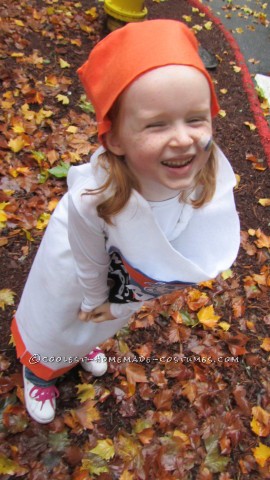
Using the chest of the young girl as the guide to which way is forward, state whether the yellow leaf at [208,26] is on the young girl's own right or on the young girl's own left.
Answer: on the young girl's own left

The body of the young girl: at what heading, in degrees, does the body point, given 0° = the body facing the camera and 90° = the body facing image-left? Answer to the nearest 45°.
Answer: approximately 315°

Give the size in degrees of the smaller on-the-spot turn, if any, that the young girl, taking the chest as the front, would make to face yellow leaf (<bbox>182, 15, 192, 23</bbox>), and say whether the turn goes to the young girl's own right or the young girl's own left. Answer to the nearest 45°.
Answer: approximately 135° to the young girl's own left

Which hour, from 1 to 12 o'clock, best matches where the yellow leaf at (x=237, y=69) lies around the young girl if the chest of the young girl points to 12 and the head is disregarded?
The yellow leaf is roughly at 8 o'clock from the young girl.

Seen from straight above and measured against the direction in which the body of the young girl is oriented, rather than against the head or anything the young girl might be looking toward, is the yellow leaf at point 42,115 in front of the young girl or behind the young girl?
behind

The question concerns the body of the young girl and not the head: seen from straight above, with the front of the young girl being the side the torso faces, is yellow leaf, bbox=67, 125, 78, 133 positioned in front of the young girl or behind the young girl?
behind
